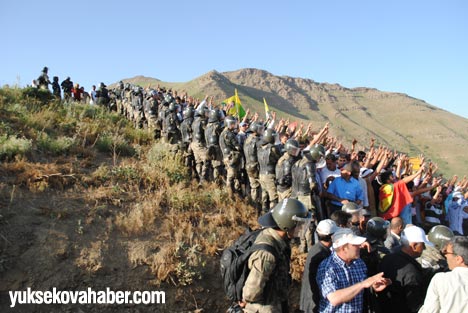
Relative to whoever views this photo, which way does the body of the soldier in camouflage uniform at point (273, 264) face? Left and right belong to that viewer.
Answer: facing to the right of the viewer

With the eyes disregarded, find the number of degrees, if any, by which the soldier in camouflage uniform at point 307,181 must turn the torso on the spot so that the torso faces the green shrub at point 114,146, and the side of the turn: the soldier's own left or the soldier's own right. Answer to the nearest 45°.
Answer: approximately 90° to the soldier's own left

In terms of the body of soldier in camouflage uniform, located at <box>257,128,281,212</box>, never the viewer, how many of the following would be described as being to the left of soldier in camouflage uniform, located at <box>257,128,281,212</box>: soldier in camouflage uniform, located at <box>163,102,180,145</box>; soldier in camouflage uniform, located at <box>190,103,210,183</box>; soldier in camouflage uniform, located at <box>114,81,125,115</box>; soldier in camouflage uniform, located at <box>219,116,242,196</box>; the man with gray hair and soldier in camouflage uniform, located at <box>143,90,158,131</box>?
5

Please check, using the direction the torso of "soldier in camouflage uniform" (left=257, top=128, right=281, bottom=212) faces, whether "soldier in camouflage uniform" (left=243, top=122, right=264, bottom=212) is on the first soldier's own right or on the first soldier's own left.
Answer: on the first soldier's own left

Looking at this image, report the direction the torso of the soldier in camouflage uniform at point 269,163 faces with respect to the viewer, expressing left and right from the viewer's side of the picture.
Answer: facing away from the viewer and to the right of the viewer

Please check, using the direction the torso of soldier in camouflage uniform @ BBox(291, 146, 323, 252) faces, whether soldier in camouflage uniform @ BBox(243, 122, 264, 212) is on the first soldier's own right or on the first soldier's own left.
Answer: on the first soldier's own left

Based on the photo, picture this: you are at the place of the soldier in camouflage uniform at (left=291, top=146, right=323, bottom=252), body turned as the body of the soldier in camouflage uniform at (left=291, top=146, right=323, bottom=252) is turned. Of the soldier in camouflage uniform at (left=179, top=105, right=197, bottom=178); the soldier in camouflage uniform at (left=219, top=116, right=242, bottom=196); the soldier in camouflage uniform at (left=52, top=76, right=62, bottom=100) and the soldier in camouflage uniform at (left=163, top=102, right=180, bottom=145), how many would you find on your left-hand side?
4

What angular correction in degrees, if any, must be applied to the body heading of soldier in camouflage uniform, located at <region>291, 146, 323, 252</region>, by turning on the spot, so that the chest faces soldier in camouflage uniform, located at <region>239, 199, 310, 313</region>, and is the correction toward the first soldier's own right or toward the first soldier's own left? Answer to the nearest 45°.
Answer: approximately 135° to the first soldier's own right

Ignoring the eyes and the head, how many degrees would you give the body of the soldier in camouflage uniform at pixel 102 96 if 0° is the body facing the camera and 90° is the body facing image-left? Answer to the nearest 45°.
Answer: approximately 225°
